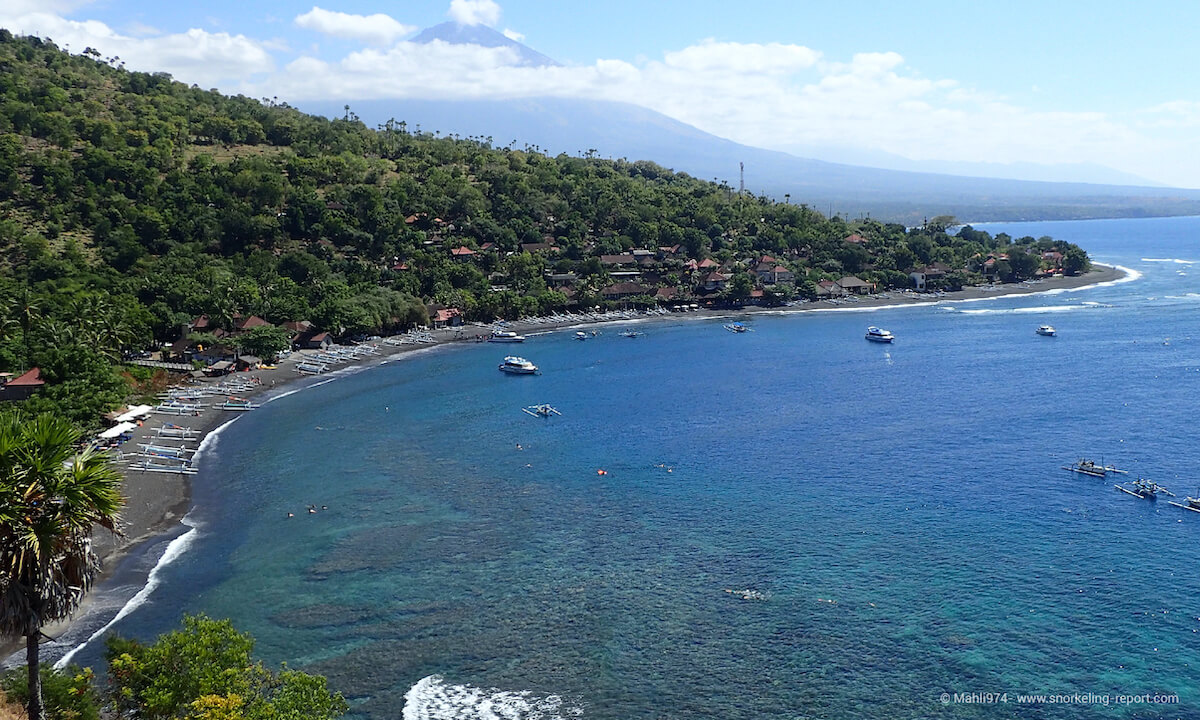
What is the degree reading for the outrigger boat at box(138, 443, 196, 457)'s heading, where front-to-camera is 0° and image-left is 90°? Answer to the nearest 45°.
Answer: approximately 270°

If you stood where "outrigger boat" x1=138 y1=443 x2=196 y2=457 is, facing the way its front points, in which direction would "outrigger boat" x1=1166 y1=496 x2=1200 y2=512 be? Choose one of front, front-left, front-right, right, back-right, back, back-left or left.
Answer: front-right

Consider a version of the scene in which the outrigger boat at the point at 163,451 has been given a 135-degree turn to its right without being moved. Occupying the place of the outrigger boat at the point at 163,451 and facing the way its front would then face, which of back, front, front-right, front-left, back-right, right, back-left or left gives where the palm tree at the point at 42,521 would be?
front-left

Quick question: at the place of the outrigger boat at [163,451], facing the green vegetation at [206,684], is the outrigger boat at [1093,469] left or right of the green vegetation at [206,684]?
left

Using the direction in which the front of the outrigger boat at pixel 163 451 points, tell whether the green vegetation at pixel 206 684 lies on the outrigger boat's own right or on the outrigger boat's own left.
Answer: on the outrigger boat's own right

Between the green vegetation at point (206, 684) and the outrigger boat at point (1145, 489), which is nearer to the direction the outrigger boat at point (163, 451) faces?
the outrigger boat

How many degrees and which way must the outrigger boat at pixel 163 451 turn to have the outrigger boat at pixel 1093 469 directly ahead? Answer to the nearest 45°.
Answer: approximately 45° to its right

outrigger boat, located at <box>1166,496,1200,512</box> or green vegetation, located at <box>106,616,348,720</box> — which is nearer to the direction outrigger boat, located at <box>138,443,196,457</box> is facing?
the outrigger boat

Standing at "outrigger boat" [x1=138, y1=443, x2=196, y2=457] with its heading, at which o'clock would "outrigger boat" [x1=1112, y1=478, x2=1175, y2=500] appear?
"outrigger boat" [x1=1112, y1=478, x2=1175, y2=500] is roughly at 1 o'clock from "outrigger boat" [x1=138, y1=443, x2=196, y2=457].
